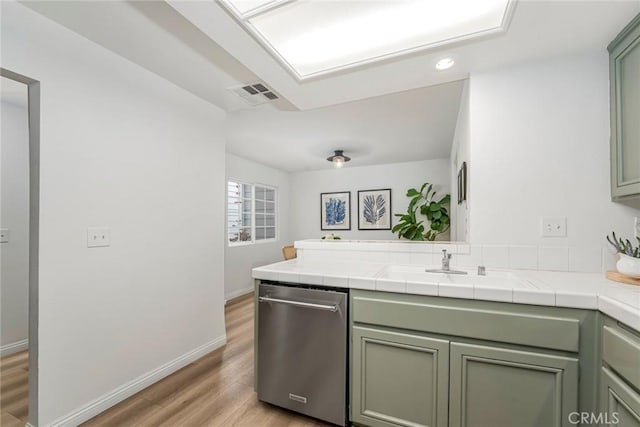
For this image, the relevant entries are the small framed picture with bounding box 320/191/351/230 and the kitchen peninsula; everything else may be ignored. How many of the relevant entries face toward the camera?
2

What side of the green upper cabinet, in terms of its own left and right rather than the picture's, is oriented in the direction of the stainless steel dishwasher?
front

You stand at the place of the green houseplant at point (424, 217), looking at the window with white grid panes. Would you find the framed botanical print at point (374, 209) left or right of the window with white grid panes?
right

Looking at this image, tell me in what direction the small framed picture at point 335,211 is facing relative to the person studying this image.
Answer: facing the viewer

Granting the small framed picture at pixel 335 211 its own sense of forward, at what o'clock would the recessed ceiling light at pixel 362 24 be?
The recessed ceiling light is roughly at 12 o'clock from the small framed picture.

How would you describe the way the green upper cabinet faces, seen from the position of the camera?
facing the viewer and to the left of the viewer

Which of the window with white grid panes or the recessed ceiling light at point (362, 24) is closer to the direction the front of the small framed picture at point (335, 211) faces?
the recessed ceiling light

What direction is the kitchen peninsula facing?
toward the camera

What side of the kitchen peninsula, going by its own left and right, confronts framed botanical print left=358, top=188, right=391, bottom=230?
back

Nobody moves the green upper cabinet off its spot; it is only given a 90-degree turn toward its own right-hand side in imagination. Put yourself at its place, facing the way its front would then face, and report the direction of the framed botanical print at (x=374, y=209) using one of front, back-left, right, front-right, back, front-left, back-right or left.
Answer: front

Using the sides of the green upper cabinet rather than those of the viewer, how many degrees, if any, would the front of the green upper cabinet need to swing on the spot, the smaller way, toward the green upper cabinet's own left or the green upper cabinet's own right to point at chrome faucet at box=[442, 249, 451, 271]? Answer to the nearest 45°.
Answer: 0° — it already faces it

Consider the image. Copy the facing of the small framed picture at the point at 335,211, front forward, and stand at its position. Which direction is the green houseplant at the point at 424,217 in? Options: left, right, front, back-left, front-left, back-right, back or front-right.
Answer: front-left
